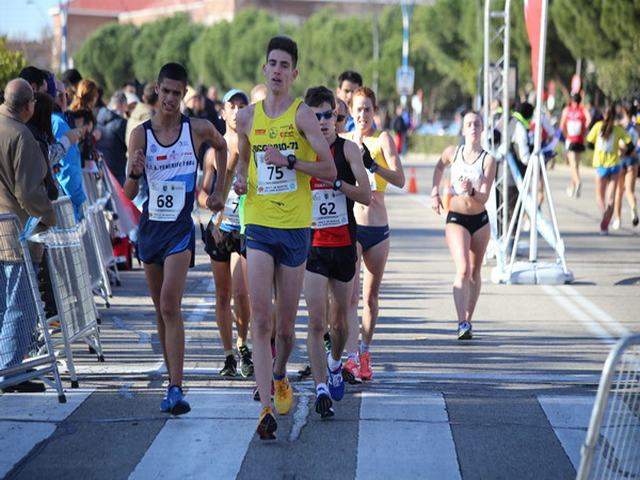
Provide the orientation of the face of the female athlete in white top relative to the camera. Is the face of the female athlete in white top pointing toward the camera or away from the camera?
toward the camera

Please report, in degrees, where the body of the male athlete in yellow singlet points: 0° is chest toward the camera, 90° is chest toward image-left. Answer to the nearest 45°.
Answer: approximately 0°

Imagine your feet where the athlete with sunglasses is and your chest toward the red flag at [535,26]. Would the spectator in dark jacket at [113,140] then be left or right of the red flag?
left

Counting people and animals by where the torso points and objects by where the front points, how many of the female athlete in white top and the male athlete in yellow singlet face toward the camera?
2

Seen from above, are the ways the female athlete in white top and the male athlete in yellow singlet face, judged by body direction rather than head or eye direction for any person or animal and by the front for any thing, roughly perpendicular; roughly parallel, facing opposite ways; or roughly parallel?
roughly parallel

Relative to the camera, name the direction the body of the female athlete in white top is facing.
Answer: toward the camera

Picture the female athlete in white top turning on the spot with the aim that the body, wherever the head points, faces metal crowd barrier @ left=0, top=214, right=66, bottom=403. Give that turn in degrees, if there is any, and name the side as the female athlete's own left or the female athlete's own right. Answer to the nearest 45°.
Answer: approximately 45° to the female athlete's own right

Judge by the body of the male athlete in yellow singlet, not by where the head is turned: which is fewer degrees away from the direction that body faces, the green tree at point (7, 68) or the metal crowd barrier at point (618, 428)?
the metal crowd barrier

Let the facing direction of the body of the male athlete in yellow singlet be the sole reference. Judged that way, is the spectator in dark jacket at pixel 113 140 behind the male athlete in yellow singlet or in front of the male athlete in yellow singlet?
behind

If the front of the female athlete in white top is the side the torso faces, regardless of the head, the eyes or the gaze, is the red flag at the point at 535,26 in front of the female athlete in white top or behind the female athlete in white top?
behind

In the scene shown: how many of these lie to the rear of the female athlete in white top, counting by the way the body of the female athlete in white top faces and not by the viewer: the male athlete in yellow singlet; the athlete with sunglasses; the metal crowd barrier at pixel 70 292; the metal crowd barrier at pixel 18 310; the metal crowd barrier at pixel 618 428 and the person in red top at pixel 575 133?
1

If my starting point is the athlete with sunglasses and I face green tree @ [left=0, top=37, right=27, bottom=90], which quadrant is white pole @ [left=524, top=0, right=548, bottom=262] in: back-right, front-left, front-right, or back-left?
front-right

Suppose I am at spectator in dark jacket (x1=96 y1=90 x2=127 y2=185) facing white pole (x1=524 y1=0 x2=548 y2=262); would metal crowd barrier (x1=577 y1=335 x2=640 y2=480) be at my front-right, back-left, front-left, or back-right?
front-right

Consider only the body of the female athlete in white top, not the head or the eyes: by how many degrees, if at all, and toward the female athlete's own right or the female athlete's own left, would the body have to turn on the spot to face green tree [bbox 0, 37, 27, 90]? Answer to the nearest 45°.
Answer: approximately 135° to the female athlete's own right
